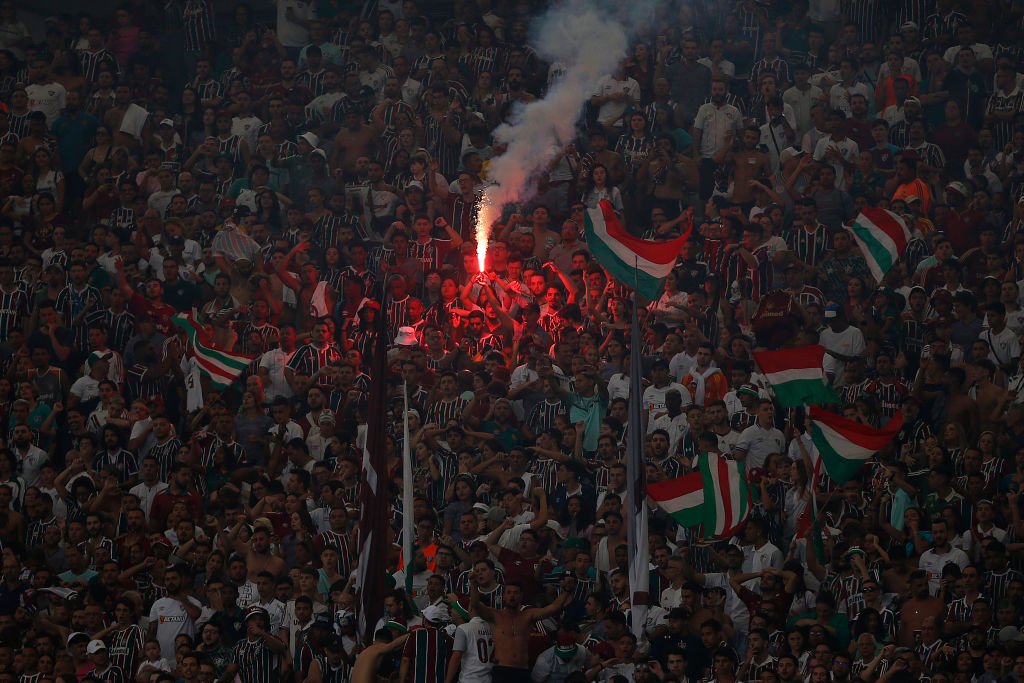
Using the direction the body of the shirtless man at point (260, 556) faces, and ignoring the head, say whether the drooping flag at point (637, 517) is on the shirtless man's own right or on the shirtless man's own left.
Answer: on the shirtless man's own left

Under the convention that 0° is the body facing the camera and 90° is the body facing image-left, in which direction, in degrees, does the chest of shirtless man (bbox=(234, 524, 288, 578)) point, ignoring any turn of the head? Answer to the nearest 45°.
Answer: approximately 0°

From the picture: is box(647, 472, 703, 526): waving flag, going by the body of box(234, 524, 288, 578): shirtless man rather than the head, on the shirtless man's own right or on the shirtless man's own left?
on the shirtless man's own left

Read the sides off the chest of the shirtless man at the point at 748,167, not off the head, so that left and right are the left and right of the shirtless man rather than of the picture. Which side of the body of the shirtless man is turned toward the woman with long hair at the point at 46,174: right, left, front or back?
right

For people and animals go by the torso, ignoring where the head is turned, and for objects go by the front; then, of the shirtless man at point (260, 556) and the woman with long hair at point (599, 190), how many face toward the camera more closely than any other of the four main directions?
2

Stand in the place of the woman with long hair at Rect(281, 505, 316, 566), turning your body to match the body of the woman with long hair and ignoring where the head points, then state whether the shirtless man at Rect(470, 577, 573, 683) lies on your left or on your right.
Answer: on your left
